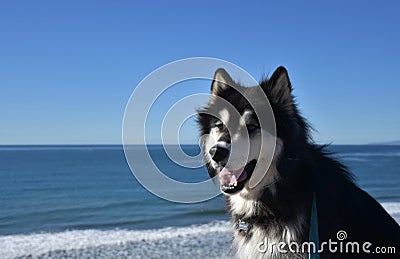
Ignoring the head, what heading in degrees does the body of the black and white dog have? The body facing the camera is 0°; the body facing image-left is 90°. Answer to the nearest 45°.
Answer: approximately 45°
